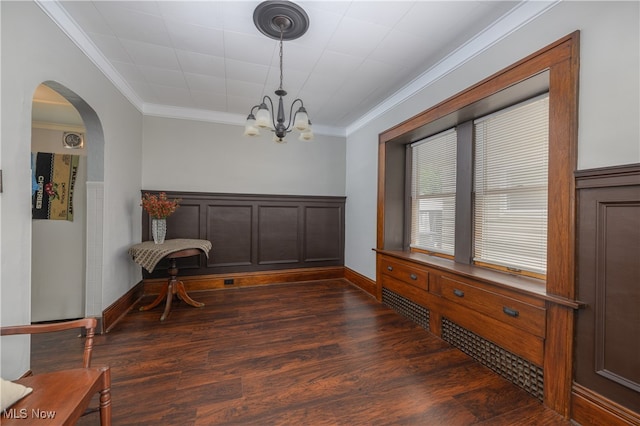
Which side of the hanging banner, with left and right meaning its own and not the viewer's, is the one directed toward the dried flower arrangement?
left

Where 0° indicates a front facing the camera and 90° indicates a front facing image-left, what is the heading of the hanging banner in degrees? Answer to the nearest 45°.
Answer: approximately 0°

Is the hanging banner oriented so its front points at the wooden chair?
yes
